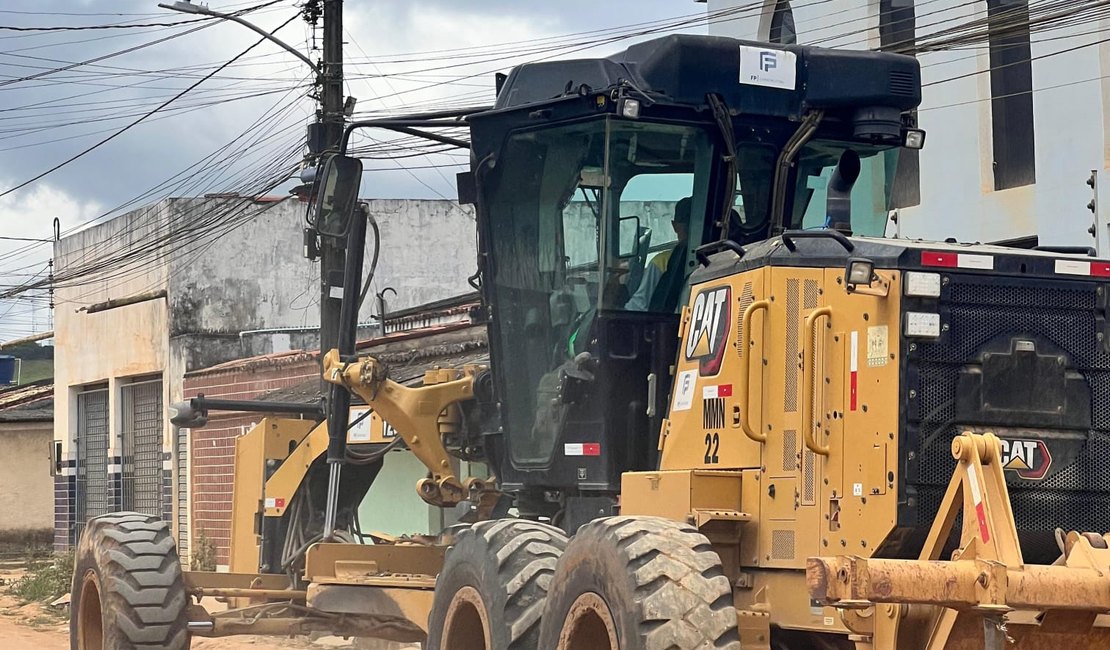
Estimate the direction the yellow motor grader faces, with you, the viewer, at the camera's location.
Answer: facing away from the viewer and to the left of the viewer

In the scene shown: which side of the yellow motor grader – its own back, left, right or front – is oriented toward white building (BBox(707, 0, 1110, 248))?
right

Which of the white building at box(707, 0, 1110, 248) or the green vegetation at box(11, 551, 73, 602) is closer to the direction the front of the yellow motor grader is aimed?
the green vegetation

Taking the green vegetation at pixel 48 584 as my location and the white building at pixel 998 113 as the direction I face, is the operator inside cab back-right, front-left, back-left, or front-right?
front-right

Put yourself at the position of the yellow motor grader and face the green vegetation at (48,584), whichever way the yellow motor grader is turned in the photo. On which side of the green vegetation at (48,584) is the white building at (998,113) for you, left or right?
right

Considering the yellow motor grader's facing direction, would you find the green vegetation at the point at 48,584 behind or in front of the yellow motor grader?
in front

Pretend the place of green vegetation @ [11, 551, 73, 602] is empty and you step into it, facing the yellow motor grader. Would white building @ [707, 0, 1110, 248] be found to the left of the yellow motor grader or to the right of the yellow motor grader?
left
